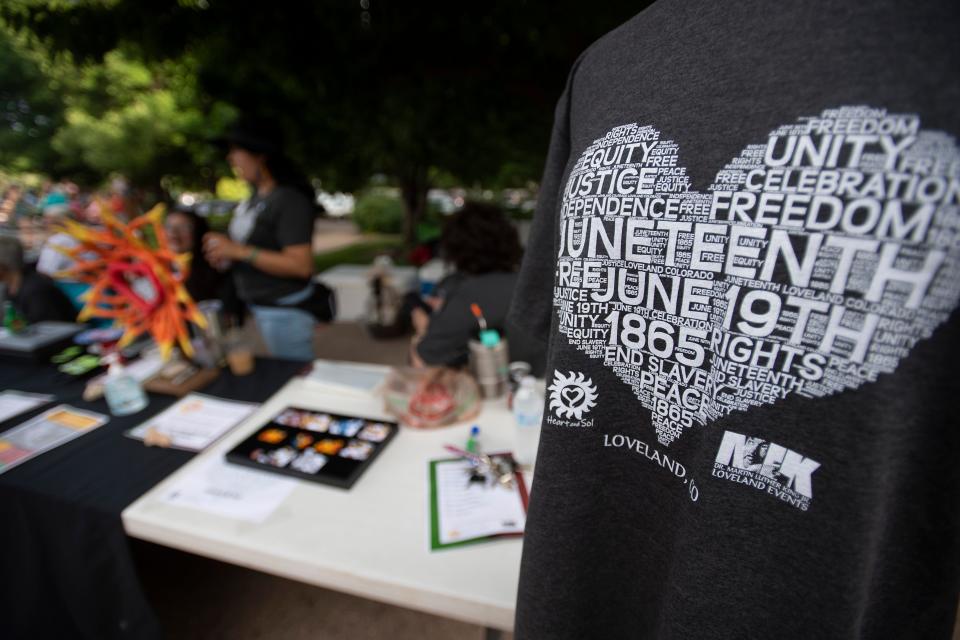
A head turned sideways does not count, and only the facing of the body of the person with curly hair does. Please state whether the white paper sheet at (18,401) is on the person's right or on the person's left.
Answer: on the person's left

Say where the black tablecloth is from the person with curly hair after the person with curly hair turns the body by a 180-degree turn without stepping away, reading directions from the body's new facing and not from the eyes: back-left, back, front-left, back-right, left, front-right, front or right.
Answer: front-right

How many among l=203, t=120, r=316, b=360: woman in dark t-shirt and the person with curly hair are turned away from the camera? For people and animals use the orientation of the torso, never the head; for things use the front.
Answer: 1

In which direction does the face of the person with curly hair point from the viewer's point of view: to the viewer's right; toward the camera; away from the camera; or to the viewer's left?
away from the camera

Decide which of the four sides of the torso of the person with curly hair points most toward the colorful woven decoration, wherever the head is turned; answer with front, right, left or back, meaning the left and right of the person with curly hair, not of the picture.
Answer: left

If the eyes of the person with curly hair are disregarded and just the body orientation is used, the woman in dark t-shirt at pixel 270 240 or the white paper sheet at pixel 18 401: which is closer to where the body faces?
the woman in dark t-shirt

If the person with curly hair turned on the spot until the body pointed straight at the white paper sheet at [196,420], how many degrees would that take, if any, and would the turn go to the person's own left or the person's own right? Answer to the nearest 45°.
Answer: approximately 135° to the person's own left

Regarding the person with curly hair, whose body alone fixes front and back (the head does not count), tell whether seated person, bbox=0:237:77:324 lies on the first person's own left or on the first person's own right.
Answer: on the first person's own left

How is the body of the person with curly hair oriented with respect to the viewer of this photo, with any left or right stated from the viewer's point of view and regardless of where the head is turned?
facing away from the viewer

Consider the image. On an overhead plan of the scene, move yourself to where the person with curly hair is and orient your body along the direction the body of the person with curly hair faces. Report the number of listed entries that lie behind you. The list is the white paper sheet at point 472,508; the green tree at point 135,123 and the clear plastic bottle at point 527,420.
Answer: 2

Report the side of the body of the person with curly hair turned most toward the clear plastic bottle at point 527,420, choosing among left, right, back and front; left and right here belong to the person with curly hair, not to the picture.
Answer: back

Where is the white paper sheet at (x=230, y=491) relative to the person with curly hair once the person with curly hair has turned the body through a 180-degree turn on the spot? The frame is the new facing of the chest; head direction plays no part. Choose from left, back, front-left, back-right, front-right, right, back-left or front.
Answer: front-right
